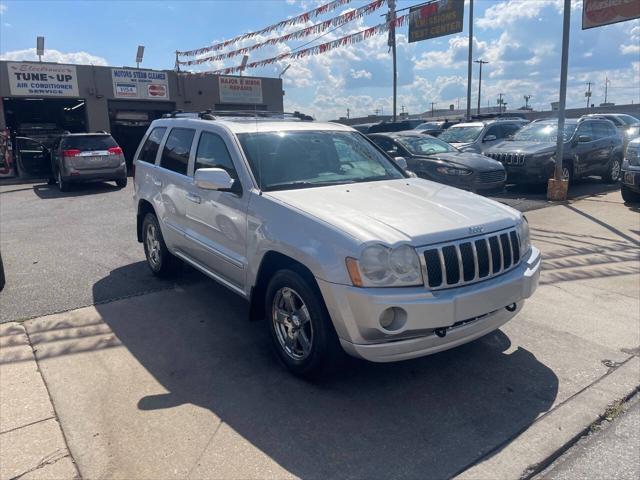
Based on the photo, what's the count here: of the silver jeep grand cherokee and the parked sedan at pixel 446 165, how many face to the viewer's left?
0

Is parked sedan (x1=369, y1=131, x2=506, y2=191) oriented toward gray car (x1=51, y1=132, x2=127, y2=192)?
no

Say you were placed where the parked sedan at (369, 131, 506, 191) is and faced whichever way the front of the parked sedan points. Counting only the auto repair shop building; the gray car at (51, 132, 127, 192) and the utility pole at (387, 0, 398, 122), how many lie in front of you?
0

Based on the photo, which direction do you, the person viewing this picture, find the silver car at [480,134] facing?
facing the viewer and to the left of the viewer

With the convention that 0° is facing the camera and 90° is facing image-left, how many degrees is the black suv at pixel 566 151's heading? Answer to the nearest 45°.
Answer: approximately 45°

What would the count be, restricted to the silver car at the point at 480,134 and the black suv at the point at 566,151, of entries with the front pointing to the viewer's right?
0

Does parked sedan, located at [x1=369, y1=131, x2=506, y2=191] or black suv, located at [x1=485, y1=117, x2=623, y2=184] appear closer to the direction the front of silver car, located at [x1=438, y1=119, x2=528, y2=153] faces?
the parked sedan

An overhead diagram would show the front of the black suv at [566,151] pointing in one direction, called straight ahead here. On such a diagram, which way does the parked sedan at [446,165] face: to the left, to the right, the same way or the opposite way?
to the left

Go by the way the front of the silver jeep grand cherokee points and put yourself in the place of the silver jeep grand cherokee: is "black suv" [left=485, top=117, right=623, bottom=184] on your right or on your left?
on your left

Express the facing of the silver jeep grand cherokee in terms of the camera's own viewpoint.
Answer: facing the viewer and to the right of the viewer

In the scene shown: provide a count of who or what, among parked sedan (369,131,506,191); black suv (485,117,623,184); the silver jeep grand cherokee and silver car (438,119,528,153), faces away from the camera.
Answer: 0

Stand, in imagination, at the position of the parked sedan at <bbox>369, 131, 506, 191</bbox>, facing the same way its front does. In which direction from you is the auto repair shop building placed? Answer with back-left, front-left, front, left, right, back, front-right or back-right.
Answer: back

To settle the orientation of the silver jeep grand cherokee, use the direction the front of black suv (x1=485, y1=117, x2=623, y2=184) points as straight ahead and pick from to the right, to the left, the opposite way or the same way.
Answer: to the left

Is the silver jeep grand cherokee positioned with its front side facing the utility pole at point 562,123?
no

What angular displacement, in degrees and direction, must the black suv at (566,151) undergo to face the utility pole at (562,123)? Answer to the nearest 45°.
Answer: approximately 45° to its left

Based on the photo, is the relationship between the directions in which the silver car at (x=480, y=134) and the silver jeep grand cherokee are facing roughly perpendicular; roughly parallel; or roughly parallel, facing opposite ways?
roughly perpendicular

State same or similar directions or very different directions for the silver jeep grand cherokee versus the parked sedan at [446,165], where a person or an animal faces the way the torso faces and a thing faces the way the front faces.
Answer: same or similar directions

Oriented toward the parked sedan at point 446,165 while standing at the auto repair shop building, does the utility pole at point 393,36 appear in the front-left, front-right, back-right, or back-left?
front-left
